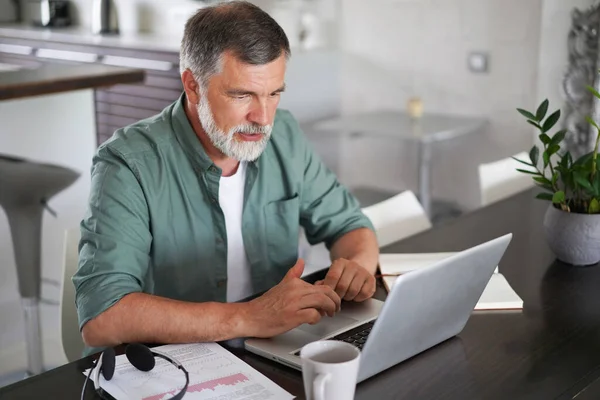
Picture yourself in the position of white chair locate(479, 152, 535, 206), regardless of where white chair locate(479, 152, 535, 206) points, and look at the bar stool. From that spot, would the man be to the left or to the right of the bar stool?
left

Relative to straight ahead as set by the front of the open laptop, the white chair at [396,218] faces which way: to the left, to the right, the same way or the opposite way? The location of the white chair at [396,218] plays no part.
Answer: the opposite way

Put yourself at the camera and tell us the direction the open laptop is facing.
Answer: facing away from the viewer and to the left of the viewer

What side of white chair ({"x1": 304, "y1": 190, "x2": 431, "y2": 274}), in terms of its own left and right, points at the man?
right

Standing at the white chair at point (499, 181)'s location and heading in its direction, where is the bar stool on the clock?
The bar stool is roughly at 4 o'clock from the white chair.

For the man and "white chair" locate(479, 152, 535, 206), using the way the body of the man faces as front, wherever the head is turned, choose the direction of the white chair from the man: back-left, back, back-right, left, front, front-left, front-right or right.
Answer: left

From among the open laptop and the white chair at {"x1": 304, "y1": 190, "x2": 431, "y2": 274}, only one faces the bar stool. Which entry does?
the open laptop

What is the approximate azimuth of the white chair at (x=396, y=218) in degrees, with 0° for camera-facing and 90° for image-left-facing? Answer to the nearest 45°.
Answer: approximately 315°

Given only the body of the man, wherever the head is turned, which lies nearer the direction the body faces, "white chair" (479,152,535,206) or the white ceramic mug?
the white ceramic mug

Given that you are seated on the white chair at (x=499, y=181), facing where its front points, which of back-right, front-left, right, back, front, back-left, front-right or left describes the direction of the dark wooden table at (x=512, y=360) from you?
front-right

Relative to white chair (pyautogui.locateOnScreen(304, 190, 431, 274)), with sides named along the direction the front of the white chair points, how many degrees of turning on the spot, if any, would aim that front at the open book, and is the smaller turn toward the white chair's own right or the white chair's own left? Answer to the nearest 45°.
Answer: approximately 45° to the white chair's own right

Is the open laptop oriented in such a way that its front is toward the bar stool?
yes
